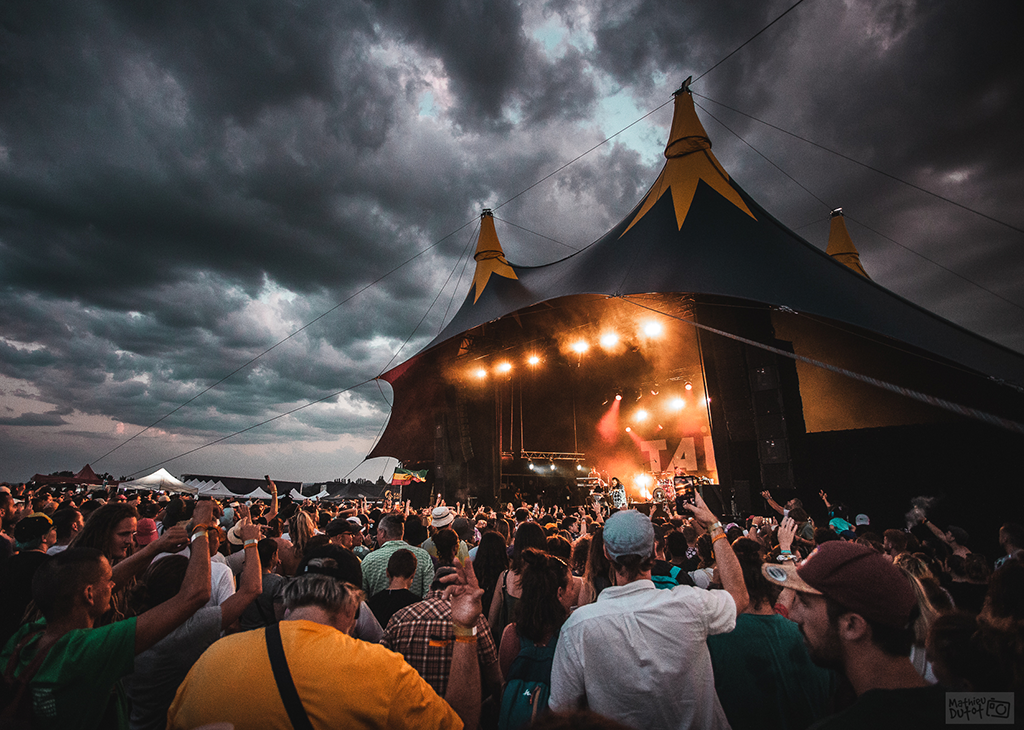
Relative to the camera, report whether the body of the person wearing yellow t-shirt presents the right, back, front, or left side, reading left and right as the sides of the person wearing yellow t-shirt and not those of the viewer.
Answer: back

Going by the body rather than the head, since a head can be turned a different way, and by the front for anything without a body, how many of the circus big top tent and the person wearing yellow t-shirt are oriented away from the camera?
1

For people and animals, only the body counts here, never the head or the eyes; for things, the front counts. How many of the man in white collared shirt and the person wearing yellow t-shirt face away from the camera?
2

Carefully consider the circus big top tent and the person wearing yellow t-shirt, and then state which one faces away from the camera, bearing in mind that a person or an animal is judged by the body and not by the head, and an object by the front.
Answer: the person wearing yellow t-shirt

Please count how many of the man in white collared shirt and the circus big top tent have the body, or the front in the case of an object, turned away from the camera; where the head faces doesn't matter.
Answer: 1

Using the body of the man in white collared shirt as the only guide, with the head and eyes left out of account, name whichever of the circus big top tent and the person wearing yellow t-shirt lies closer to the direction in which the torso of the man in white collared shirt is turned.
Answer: the circus big top tent

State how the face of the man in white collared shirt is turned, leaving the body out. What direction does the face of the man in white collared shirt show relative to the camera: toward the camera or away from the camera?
away from the camera

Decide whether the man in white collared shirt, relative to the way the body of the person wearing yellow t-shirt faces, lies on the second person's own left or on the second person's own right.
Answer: on the second person's own right

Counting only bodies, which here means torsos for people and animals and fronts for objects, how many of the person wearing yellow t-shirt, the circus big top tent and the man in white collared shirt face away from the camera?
2

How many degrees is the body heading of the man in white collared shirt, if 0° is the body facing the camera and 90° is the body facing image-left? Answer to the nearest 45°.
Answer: approximately 180°
